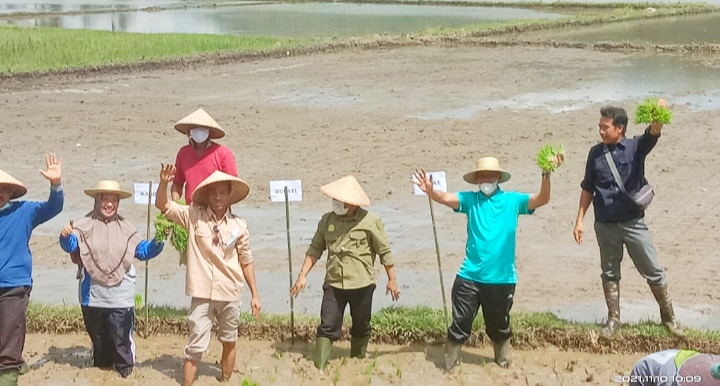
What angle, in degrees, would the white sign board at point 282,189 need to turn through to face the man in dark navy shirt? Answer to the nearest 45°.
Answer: approximately 90° to its left

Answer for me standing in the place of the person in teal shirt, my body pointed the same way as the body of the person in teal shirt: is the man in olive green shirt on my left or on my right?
on my right

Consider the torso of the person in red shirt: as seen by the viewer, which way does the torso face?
toward the camera

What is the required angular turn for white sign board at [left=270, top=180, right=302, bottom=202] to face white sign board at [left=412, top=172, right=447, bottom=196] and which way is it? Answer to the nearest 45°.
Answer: approximately 45° to its left

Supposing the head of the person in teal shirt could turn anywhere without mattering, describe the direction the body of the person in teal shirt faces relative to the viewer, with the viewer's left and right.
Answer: facing the viewer

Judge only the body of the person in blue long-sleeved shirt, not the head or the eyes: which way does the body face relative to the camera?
toward the camera

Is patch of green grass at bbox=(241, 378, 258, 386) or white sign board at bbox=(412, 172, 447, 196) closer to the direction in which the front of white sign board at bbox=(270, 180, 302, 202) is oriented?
the patch of green grass

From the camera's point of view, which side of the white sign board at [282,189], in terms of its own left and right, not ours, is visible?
front

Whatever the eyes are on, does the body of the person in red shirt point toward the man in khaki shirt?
yes

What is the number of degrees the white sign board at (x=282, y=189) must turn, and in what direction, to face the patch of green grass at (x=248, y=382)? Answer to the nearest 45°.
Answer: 0° — it already faces it
